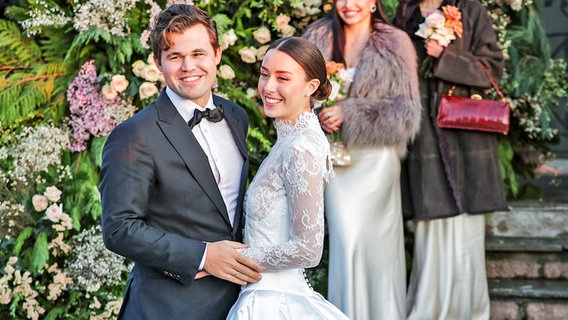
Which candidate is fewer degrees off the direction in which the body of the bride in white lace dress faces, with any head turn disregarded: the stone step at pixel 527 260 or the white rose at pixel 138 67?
the white rose

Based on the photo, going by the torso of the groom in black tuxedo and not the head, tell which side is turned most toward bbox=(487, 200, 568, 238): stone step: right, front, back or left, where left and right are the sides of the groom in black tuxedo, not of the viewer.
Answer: left

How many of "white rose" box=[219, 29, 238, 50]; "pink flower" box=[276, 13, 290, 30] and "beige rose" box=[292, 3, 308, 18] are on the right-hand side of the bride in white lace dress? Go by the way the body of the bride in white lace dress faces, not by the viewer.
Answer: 3

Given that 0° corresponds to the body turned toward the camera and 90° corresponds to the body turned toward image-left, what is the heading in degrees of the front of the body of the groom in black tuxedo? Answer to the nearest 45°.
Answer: approximately 315°

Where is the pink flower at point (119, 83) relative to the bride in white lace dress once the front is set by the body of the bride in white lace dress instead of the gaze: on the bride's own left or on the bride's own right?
on the bride's own right

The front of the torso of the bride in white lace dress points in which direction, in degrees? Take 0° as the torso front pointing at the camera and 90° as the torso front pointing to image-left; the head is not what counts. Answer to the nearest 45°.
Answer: approximately 90°

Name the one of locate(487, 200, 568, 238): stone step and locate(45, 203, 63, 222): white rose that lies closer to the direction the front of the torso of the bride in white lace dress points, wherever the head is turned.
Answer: the white rose

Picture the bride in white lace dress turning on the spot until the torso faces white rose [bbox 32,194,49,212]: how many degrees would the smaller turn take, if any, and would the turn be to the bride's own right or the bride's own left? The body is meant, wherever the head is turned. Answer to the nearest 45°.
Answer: approximately 45° to the bride's own right
